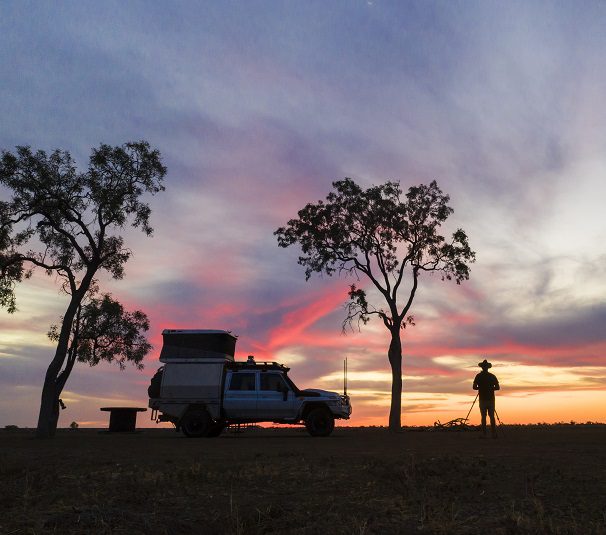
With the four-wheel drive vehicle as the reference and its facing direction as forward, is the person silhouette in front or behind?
in front

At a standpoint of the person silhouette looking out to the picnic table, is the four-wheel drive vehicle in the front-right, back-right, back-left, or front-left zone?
front-left

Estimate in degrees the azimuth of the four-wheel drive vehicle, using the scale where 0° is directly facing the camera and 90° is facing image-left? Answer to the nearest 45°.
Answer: approximately 270°

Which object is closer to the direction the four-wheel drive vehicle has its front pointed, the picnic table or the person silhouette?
the person silhouette

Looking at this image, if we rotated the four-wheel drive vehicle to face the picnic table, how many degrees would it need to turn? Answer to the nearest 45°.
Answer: approximately 135° to its left

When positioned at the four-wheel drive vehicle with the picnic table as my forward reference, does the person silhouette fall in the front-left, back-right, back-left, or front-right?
back-right
